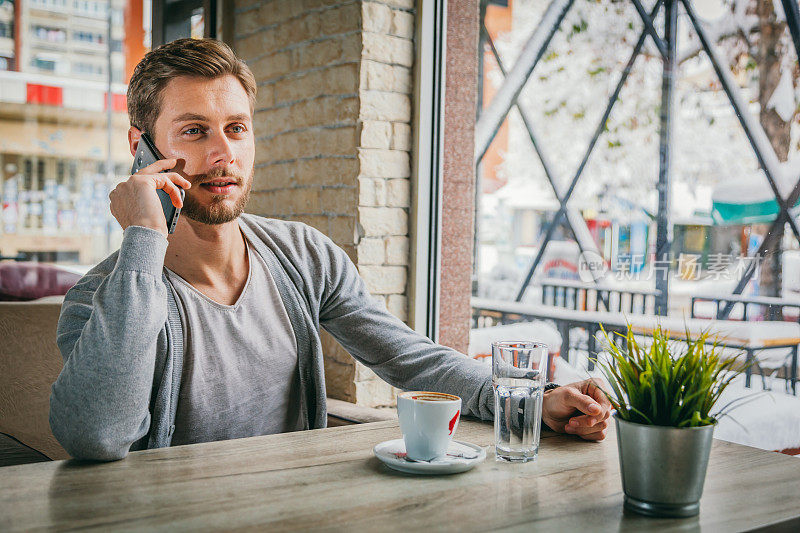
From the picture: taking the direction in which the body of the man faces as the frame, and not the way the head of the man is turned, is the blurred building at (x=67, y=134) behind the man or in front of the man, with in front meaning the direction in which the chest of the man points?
behind

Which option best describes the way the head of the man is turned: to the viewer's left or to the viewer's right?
to the viewer's right

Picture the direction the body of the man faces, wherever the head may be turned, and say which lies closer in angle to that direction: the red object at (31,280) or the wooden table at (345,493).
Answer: the wooden table

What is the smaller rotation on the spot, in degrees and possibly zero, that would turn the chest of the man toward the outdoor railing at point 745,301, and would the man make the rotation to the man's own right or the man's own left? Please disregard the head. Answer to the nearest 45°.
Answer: approximately 135° to the man's own left

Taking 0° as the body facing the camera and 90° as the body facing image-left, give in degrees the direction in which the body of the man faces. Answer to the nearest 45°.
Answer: approximately 315°
